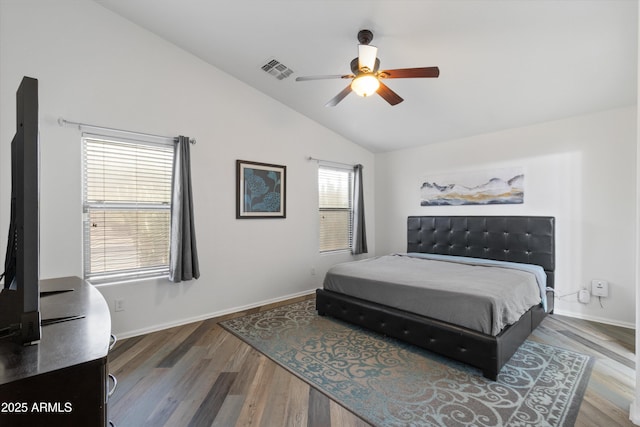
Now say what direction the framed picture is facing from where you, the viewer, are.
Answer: facing the viewer and to the right of the viewer

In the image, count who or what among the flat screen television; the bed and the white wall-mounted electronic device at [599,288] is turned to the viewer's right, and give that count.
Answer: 1

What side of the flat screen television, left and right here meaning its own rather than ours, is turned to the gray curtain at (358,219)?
front

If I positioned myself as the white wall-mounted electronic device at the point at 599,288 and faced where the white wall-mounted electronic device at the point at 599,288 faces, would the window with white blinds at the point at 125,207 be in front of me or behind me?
in front

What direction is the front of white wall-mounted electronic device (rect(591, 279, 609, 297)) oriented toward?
toward the camera

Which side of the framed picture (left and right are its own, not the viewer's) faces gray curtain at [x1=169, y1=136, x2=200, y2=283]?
right

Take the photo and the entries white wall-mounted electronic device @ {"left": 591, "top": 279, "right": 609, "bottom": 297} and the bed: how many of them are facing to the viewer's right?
0

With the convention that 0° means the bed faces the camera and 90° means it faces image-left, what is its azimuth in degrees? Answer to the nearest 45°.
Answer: approximately 45°

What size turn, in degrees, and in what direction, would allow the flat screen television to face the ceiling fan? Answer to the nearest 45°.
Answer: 0° — it already faces it

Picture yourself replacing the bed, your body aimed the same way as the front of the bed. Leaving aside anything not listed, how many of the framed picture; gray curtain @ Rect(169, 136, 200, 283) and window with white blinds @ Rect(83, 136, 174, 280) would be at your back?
0

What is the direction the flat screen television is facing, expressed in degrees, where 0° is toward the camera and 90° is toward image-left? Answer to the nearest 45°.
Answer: approximately 270°

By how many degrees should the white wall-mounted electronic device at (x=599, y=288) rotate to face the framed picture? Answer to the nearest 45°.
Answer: approximately 45° to its right

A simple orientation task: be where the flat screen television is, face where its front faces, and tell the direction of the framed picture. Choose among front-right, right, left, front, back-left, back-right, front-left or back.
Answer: front-left
